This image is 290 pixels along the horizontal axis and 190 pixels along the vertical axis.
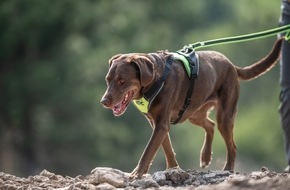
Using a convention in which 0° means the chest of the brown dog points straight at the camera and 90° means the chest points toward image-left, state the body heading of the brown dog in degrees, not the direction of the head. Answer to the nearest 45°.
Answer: approximately 45°
